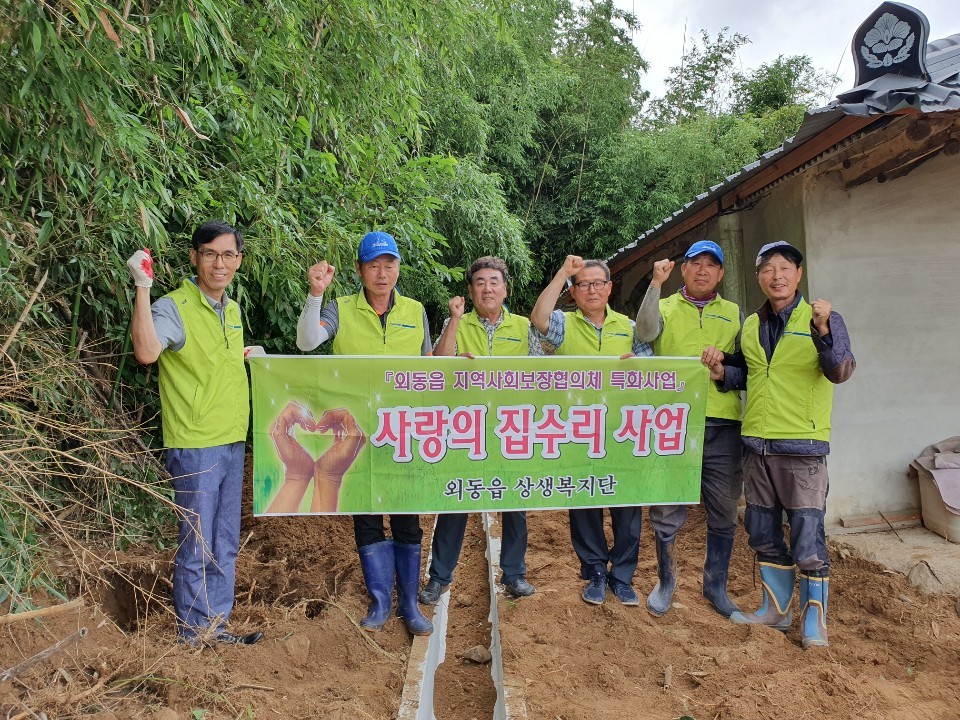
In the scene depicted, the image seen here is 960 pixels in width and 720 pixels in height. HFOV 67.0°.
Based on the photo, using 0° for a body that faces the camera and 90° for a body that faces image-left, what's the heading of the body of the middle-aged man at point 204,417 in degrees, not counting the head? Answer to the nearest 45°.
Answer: approximately 315°

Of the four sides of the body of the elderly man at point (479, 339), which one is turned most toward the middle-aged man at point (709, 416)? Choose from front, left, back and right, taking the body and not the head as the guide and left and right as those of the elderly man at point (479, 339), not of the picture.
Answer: left

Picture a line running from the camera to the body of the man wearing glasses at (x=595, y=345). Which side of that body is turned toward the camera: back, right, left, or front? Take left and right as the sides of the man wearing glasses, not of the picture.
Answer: front

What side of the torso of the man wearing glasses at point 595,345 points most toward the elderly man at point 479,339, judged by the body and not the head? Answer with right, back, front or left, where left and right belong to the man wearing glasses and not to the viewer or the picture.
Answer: right

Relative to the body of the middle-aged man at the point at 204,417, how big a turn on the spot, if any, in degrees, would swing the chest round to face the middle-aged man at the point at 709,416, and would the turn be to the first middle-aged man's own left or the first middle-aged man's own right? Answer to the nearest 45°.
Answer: approximately 45° to the first middle-aged man's own left

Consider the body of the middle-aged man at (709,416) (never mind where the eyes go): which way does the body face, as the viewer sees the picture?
toward the camera

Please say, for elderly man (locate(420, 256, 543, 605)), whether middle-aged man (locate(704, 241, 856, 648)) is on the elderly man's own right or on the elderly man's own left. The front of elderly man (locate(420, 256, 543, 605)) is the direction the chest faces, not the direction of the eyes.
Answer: on the elderly man's own left

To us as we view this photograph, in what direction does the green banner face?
facing the viewer

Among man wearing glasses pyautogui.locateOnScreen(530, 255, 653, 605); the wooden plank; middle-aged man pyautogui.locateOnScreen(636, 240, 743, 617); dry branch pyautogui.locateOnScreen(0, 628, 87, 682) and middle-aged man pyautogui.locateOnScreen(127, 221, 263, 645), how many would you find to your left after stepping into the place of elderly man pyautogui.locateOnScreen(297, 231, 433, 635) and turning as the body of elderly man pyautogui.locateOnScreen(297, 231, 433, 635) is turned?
3

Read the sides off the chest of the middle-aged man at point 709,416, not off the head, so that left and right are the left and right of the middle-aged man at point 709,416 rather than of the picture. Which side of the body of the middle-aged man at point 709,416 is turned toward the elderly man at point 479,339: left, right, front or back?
right

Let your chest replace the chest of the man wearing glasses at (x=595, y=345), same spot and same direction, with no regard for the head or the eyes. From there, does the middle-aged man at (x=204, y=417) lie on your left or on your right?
on your right
